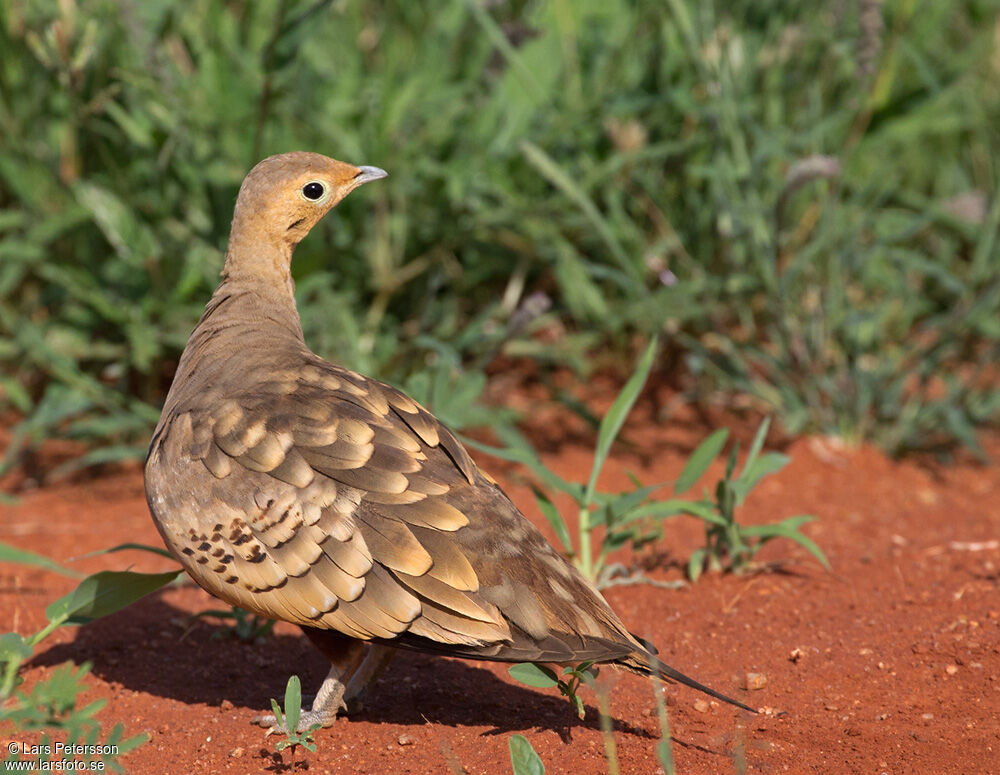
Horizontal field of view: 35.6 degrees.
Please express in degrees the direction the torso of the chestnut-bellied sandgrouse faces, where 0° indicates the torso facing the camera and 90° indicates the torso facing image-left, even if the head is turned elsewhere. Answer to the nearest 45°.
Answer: approximately 90°

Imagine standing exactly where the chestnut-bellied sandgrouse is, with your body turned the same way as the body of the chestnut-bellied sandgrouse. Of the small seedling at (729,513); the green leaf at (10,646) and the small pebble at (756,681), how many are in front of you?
1

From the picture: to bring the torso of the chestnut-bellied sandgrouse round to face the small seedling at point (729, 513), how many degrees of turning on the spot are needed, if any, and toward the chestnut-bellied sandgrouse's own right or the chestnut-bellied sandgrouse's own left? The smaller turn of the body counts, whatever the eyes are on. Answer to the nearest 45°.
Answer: approximately 135° to the chestnut-bellied sandgrouse's own right

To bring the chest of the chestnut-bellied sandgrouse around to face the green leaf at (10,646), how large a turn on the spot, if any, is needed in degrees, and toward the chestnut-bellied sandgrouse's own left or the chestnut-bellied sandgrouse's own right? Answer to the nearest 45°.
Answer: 0° — it already faces it

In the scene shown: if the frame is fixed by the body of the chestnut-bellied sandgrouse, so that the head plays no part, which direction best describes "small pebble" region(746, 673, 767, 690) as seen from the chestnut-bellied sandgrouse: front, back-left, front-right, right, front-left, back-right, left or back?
back

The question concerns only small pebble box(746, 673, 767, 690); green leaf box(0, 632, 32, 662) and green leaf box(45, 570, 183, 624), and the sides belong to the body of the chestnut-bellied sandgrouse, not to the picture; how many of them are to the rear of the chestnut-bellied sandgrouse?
1

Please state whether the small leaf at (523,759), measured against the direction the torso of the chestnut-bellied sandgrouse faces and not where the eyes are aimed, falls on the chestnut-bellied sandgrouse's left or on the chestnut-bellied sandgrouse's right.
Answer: on the chestnut-bellied sandgrouse's left
